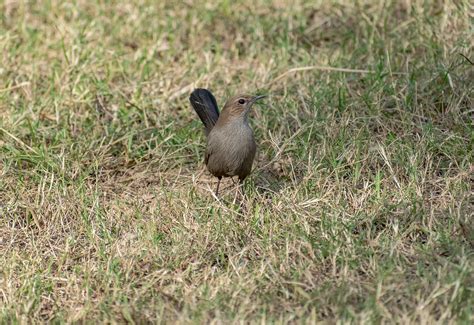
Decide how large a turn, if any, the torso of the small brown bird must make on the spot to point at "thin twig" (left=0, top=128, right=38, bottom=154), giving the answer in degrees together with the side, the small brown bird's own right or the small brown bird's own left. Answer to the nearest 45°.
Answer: approximately 135° to the small brown bird's own right

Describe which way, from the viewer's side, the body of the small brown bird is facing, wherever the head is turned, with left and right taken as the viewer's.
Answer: facing the viewer and to the right of the viewer
